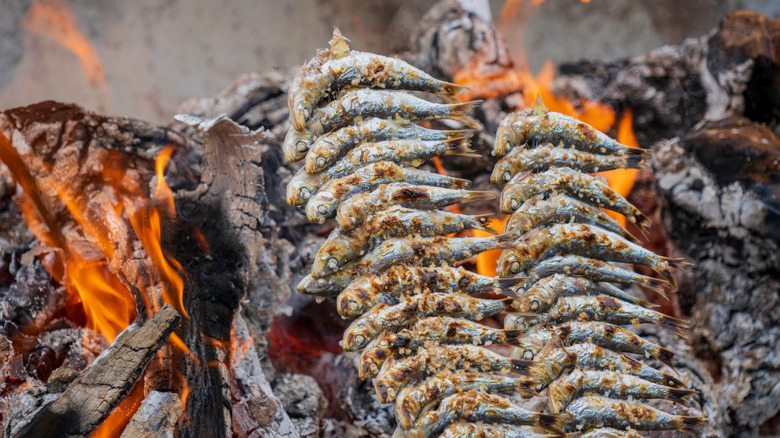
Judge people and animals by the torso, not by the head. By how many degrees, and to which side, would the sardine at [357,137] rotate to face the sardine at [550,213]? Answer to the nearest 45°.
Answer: approximately 180°

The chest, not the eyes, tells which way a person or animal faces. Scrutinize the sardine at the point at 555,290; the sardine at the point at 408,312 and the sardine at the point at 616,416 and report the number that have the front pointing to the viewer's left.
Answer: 3

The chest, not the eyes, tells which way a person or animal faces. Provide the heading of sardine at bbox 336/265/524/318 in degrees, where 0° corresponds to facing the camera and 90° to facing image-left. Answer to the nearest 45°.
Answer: approximately 90°

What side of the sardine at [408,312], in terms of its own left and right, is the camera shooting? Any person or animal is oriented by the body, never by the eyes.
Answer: left

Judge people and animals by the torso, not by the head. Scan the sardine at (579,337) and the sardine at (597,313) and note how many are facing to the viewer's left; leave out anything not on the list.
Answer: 2

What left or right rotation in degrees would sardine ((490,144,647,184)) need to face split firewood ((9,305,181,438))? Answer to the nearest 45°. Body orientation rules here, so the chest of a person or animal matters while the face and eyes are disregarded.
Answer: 0° — it already faces it

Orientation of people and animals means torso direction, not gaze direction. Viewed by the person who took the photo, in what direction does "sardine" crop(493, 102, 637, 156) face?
facing to the left of the viewer

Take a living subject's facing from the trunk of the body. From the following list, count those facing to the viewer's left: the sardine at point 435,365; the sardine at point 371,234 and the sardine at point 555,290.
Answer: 3

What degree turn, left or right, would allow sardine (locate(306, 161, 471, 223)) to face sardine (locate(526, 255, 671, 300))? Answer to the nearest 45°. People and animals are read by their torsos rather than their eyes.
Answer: approximately 180°

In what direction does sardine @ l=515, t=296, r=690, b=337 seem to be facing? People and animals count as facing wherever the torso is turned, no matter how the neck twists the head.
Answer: to the viewer's left

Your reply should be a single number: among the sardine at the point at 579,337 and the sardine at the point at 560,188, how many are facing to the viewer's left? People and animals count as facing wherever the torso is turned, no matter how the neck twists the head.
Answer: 2

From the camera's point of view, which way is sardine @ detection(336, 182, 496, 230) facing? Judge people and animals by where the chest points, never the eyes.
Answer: to the viewer's left

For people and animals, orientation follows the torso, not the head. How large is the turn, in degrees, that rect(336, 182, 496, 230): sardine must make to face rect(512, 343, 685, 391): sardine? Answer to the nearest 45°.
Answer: approximately 135° to its right

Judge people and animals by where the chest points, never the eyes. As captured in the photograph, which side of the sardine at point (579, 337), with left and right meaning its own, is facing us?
left

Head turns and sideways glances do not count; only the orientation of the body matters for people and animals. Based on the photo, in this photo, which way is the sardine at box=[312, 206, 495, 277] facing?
to the viewer's left

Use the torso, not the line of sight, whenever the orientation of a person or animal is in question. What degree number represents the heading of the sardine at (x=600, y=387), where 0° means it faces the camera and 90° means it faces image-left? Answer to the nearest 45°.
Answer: approximately 90°

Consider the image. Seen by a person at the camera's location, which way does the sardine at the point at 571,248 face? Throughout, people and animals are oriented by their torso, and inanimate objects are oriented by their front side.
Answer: facing to the left of the viewer

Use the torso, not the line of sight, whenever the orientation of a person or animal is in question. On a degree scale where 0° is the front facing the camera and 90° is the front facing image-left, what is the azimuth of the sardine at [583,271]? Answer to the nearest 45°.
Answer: approximately 90°
